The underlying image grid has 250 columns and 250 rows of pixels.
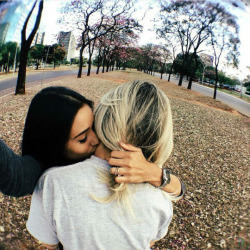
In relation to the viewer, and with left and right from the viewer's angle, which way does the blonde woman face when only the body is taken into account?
facing away from the viewer
